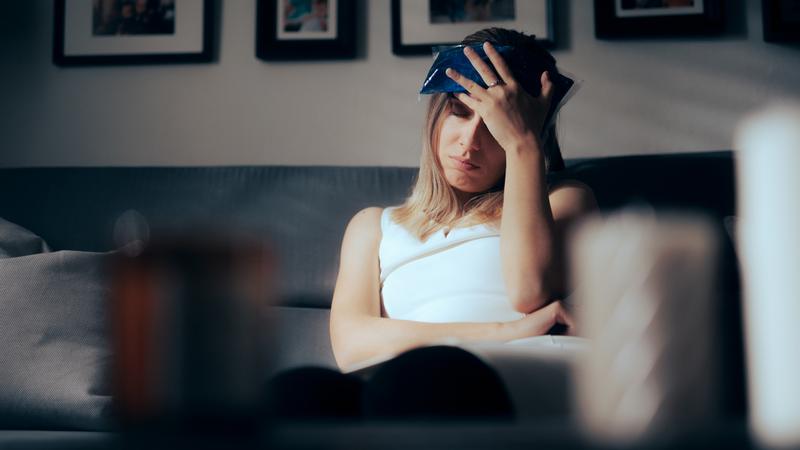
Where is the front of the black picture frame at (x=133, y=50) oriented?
toward the camera

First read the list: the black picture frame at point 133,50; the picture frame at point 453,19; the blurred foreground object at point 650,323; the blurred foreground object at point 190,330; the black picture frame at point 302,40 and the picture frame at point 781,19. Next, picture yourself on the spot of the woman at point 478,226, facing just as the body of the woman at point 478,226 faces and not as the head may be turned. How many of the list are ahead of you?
2

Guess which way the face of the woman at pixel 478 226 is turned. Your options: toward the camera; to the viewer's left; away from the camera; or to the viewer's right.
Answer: toward the camera

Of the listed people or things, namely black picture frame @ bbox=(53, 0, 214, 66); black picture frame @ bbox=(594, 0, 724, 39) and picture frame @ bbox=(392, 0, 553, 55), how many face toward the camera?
3

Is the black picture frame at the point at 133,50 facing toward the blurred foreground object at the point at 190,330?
yes

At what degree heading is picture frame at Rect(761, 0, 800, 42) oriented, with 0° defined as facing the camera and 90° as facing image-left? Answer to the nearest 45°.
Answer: approximately 0°

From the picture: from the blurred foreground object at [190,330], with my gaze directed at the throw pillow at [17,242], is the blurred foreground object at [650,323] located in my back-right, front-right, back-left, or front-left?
back-right

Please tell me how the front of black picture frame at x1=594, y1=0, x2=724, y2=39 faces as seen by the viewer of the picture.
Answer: facing the viewer

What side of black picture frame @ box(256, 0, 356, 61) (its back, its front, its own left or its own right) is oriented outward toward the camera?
front

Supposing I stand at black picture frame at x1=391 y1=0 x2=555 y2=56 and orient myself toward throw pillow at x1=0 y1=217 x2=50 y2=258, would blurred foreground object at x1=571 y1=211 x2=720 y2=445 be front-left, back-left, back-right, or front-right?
front-left

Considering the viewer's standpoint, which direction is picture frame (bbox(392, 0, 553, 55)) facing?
facing the viewer

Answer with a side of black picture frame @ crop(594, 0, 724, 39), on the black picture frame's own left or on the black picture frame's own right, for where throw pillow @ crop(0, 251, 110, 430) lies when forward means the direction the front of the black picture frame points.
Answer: on the black picture frame's own right

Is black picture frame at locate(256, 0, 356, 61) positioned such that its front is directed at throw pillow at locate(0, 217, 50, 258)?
no

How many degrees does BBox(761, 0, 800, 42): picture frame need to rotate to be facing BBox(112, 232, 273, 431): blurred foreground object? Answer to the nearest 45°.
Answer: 0° — it already faces it

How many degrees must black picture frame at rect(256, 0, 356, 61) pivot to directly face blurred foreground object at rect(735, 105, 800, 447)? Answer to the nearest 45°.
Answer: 0° — it already faces it

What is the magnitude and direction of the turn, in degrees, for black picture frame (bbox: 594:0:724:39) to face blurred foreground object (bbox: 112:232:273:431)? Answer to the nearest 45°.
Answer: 0° — it already faces it

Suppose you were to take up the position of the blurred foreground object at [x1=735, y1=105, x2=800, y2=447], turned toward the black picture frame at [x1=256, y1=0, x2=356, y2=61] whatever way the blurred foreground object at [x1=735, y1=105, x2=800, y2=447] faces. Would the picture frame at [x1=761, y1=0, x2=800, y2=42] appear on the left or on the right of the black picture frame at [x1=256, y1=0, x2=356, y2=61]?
right
